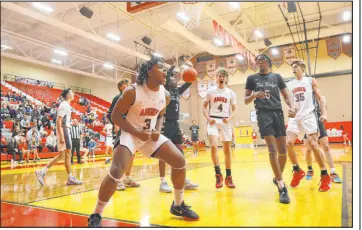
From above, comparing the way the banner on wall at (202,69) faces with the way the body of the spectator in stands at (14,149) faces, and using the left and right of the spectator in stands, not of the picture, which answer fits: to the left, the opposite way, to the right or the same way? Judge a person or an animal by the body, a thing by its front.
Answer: to the right

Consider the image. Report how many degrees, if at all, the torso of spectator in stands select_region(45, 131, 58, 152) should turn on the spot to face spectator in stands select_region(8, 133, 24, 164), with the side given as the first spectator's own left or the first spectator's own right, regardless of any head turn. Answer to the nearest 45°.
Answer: approximately 90° to the first spectator's own right

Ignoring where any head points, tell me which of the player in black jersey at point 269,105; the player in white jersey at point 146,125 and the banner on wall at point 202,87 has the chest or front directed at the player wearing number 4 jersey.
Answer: the banner on wall

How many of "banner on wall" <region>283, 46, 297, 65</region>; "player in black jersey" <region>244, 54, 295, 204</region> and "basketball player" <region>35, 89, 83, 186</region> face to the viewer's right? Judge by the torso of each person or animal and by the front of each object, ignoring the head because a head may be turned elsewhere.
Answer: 1

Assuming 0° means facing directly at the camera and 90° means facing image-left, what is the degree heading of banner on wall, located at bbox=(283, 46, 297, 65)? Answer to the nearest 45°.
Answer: approximately 0°

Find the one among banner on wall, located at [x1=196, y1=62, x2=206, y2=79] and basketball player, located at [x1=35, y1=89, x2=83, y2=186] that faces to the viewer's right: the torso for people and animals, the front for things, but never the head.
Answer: the basketball player

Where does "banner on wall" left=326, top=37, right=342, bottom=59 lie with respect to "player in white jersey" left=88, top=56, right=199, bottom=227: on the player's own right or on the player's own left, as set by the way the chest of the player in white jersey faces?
on the player's own left

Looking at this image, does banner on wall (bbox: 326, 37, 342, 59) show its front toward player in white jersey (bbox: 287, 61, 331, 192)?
yes

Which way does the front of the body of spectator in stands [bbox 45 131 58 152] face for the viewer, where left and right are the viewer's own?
facing the viewer and to the right of the viewer

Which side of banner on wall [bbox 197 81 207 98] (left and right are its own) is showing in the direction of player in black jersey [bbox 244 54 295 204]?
front

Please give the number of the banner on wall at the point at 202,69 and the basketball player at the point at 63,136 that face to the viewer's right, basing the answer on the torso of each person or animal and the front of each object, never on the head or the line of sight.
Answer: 1
